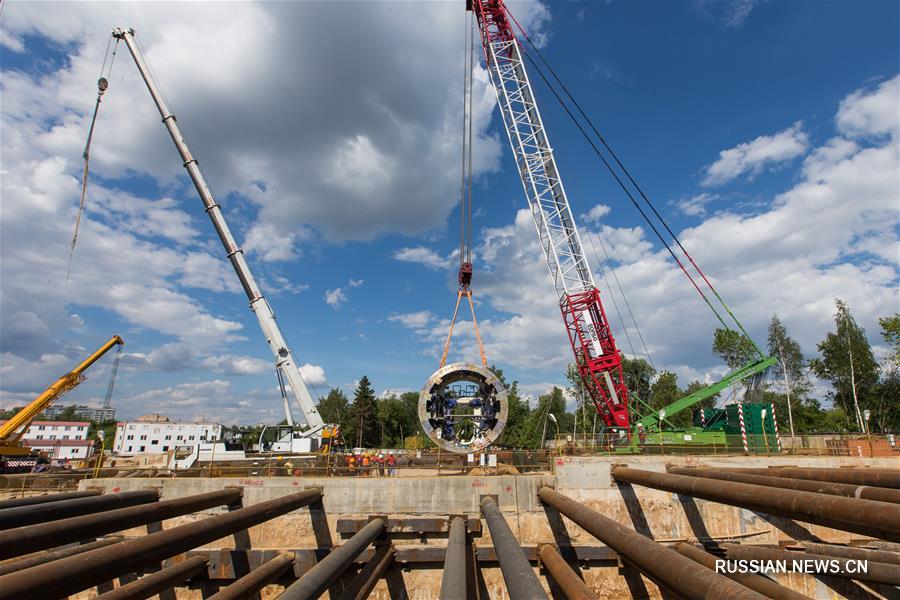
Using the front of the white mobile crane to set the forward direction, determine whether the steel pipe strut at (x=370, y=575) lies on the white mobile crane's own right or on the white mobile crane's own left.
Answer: on the white mobile crane's own left

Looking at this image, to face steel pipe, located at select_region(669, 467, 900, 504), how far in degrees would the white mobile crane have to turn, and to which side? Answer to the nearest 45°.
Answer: approximately 90° to its left

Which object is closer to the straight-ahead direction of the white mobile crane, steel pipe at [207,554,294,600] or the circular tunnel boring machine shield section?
the steel pipe

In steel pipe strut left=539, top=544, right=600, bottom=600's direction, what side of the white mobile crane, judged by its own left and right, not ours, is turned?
left

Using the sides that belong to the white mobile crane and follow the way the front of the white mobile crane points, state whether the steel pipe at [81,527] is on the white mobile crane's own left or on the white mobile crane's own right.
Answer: on the white mobile crane's own left

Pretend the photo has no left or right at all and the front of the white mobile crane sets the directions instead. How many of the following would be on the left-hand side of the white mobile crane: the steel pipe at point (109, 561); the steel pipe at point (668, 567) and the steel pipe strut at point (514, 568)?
3

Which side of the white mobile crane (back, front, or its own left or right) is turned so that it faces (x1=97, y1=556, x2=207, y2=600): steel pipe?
left

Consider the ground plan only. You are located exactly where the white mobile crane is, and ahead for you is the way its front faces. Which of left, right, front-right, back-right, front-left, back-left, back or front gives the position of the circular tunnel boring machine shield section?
back-left

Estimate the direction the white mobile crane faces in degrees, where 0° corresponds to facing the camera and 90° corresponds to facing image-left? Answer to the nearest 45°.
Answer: approximately 90°

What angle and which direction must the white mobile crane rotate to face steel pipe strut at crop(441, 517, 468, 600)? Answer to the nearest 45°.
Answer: approximately 90° to its left
